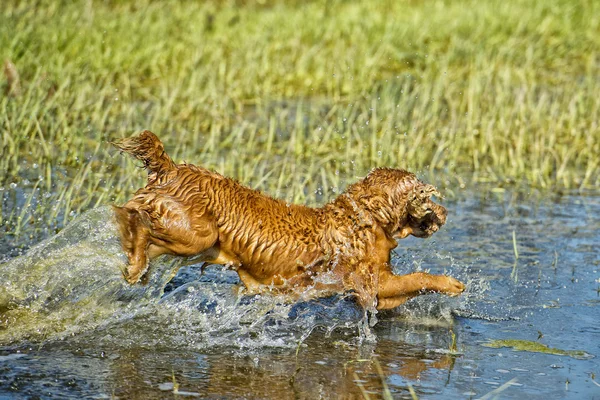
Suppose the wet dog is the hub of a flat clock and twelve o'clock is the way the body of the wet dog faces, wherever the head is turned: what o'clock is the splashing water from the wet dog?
The splashing water is roughly at 7 o'clock from the wet dog.

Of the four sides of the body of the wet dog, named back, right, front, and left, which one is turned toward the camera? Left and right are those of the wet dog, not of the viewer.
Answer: right
